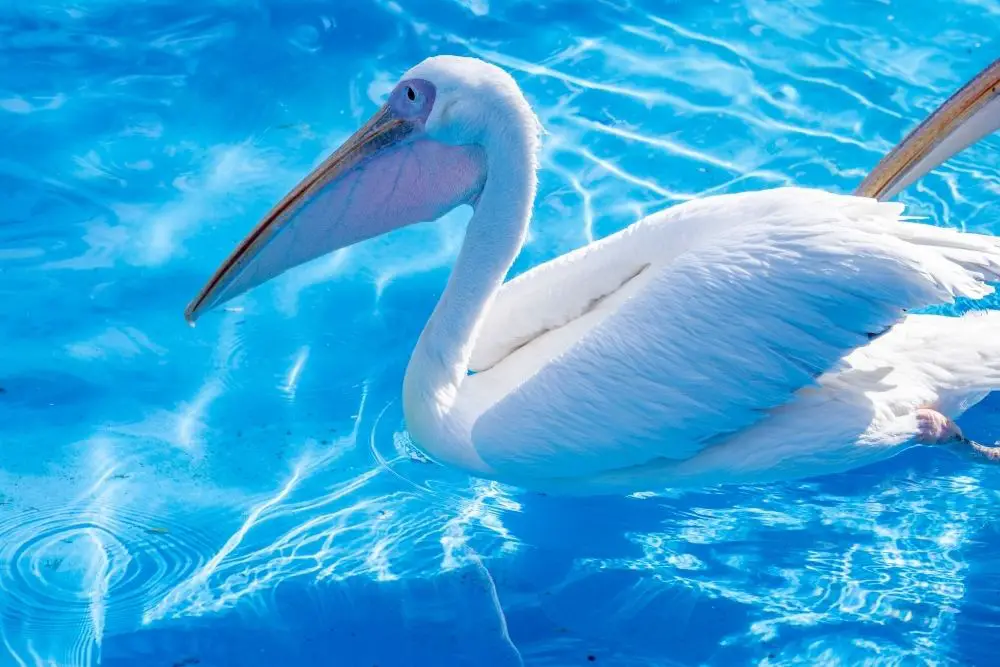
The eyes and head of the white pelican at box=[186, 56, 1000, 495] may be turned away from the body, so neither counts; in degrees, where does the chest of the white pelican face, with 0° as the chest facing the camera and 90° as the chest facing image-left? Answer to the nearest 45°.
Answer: approximately 90°
